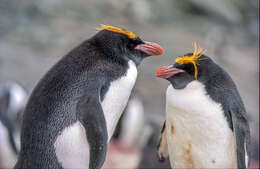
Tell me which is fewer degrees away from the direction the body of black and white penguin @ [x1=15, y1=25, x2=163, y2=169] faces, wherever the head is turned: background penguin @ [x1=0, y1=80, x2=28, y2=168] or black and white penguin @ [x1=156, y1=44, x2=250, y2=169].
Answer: the black and white penguin

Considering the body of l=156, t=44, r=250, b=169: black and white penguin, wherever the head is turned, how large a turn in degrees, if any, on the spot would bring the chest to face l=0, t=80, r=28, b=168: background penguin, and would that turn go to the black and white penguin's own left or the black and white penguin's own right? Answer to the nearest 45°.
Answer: approximately 90° to the black and white penguin's own right

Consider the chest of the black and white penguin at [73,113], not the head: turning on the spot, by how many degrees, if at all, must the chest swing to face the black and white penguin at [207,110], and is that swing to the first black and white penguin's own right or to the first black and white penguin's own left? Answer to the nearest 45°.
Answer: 0° — it already faces it

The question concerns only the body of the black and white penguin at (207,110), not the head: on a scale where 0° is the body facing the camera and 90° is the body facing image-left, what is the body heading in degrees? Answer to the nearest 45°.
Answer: approximately 45°

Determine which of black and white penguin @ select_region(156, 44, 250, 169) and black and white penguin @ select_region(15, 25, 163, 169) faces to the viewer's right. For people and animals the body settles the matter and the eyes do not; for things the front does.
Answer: black and white penguin @ select_region(15, 25, 163, 169)

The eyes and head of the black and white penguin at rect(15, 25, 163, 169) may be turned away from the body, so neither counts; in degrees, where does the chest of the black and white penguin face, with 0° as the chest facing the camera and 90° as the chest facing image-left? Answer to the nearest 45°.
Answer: approximately 270°

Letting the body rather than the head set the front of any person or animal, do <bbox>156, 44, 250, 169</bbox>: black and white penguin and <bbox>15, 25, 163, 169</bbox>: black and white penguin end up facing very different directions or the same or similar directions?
very different directions

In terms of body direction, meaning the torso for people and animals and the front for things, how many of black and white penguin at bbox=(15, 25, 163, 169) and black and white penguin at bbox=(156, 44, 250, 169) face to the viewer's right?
1

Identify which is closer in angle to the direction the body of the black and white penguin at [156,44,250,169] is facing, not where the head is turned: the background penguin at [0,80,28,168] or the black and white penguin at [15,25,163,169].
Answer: the black and white penguin
